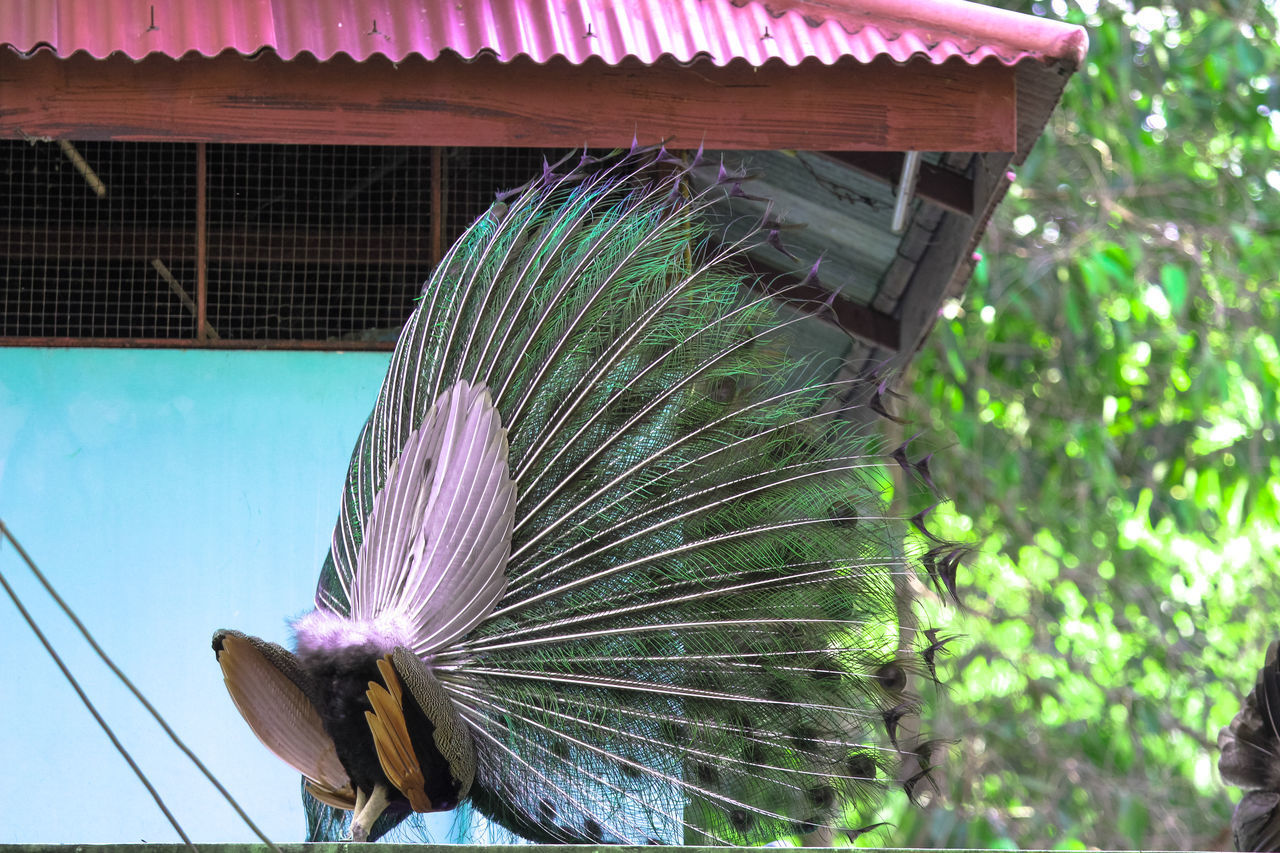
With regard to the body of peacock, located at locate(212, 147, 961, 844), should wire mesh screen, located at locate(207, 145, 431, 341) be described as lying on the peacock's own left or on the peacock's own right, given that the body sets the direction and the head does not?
on the peacock's own left

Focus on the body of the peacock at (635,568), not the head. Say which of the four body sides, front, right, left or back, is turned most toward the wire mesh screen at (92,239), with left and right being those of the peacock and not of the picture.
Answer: left

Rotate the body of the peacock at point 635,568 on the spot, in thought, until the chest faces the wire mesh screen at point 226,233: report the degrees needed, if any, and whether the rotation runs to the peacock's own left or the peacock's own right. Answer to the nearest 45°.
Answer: approximately 90° to the peacock's own left

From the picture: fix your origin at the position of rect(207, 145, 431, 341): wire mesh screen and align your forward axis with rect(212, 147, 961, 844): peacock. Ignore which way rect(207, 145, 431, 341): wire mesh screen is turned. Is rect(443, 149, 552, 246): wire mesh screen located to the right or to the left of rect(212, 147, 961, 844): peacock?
left

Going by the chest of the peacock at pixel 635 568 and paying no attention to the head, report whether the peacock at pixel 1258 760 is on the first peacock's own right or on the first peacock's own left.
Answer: on the first peacock's own right

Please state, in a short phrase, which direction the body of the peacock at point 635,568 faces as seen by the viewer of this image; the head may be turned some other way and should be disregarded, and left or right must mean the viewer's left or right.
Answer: facing away from the viewer and to the right of the viewer

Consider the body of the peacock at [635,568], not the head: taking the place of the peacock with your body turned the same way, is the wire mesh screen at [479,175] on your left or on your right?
on your left
